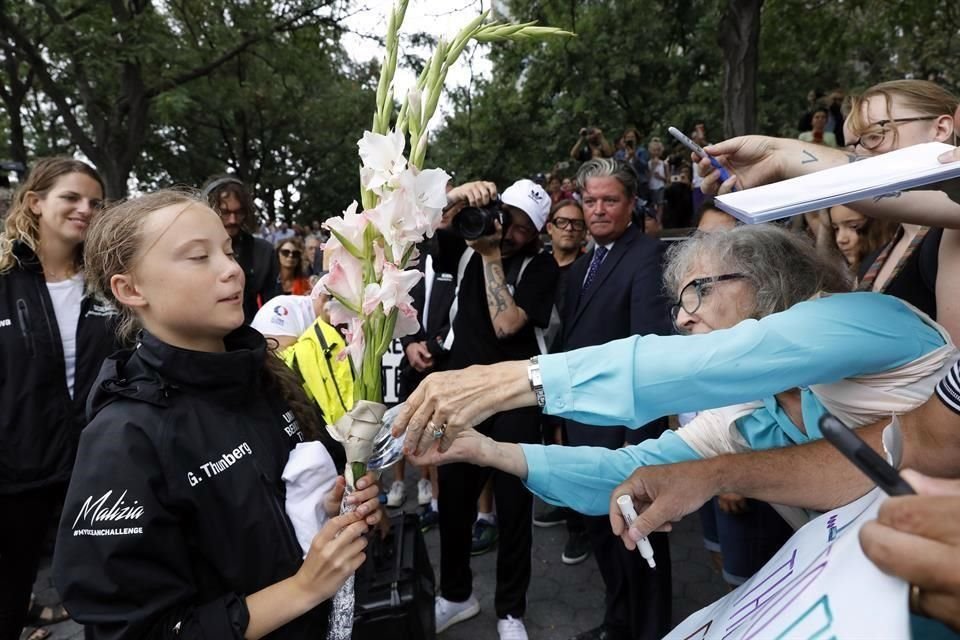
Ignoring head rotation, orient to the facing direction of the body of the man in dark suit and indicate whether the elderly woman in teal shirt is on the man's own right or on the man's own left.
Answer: on the man's own left

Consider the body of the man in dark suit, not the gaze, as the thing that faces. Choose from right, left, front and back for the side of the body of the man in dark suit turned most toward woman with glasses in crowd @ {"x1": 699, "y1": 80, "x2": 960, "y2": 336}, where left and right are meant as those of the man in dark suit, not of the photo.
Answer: left

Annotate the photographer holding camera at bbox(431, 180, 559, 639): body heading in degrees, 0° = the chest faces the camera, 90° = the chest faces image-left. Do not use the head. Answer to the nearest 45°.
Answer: approximately 0°

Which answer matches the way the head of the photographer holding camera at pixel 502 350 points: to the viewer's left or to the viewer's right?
to the viewer's left

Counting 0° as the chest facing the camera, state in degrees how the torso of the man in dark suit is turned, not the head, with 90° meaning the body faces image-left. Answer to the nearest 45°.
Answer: approximately 45°

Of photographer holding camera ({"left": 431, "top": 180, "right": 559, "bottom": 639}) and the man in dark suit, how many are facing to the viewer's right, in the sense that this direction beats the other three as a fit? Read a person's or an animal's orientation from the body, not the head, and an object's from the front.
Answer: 0

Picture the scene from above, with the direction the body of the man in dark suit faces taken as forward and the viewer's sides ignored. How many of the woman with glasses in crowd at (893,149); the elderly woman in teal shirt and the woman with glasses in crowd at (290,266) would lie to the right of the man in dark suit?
1
